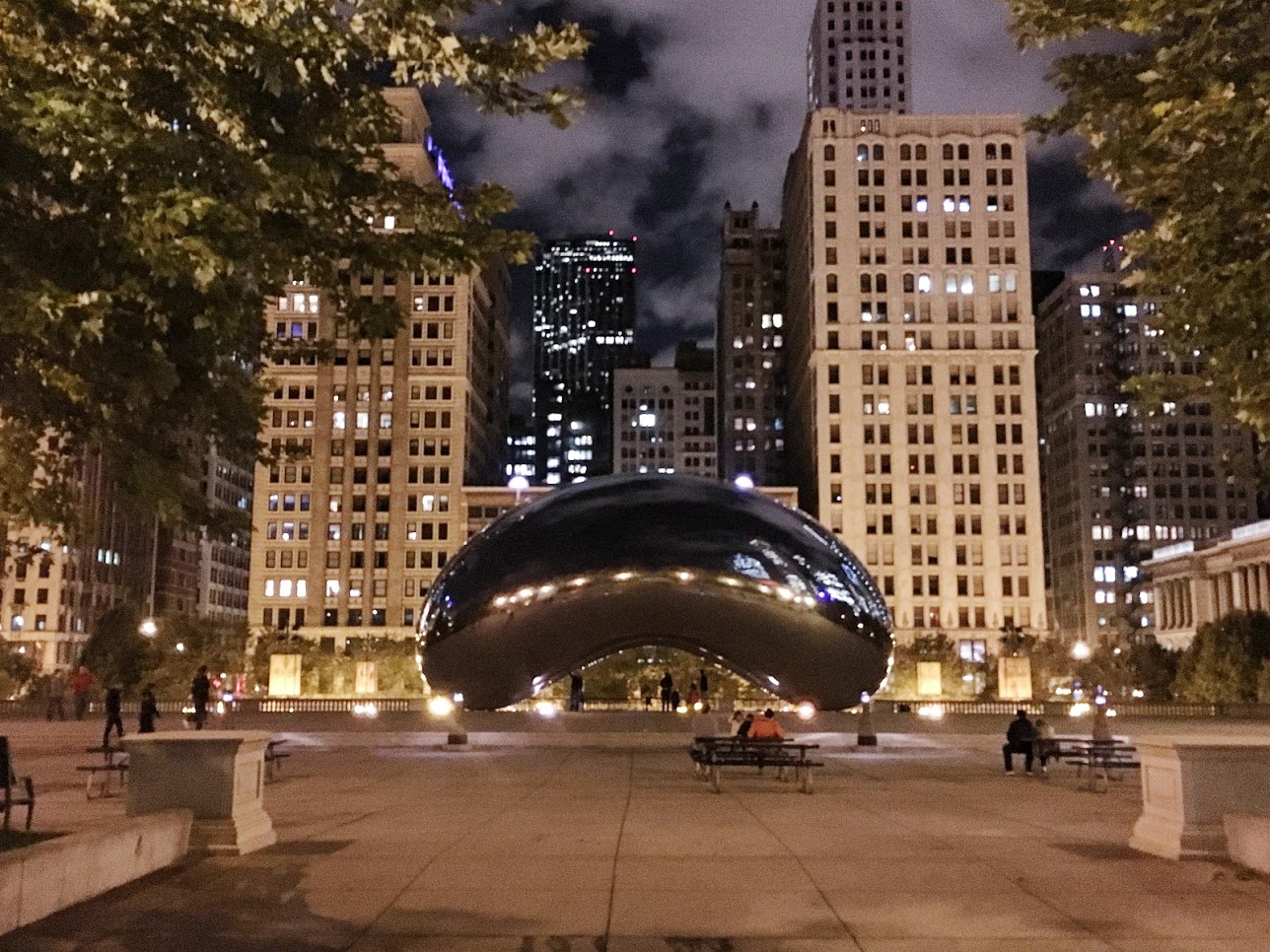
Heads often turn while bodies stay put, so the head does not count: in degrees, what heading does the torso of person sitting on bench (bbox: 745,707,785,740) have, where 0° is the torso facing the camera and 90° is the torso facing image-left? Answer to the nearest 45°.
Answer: approximately 180°

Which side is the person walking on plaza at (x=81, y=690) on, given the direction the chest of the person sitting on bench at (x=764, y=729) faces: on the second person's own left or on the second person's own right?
on the second person's own left

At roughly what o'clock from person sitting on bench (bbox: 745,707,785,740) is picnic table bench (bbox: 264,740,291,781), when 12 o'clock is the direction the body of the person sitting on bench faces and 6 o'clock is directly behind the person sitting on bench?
The picnic table bench is roughly at 9 o'clock from the person sitting on bench.

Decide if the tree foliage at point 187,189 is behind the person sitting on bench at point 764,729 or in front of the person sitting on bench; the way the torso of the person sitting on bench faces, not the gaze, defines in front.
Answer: behind

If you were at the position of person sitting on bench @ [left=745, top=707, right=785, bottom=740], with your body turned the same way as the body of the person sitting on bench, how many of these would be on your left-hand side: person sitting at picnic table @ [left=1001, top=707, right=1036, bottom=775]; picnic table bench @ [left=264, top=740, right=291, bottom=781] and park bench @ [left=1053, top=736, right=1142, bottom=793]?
1

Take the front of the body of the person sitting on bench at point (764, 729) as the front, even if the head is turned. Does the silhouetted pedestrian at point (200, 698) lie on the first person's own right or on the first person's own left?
on the first person's own left

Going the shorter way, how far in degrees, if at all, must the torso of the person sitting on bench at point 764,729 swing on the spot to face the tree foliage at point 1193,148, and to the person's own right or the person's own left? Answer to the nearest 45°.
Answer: approximately 180°

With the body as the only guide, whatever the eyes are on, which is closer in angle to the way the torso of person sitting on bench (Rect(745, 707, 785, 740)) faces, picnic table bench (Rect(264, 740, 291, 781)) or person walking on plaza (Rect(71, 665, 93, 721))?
the person walking on plaza

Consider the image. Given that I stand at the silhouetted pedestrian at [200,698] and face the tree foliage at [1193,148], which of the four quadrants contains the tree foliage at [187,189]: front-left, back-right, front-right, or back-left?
front-right

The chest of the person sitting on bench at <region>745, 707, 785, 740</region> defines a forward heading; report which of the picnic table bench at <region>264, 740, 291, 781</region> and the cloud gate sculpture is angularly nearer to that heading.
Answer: the cloud gate sculpture

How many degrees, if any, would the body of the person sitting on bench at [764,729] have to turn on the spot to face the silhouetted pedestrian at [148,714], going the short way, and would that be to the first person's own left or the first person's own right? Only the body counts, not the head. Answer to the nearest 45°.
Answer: approximately 45° to the first person's own left

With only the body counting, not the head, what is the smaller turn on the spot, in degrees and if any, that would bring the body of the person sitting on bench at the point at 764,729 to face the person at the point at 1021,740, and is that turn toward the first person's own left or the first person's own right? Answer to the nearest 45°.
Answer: approximately 90° to the first person's own right

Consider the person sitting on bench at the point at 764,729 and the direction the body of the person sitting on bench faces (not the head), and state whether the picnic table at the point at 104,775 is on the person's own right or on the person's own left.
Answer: on the person's own left

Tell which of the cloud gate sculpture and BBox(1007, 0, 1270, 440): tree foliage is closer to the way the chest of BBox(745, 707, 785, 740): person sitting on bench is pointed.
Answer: the cloud gate sculpture

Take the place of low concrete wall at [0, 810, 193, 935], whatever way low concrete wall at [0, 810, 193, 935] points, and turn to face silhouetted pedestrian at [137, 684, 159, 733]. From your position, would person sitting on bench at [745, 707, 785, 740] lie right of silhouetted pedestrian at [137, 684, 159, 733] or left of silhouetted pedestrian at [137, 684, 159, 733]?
right
